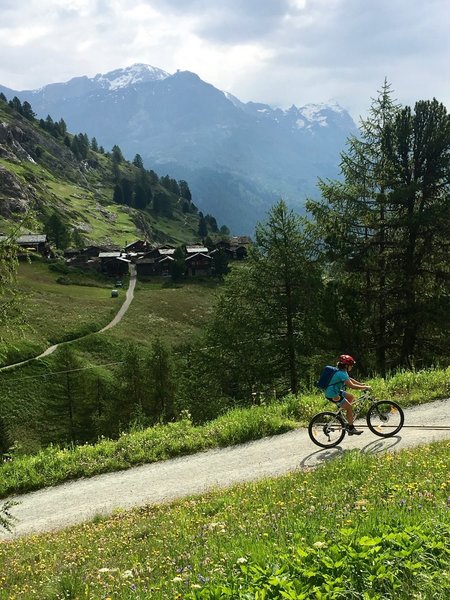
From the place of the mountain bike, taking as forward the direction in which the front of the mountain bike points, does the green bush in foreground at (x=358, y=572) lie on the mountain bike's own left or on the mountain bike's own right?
on the mountain bike's own right

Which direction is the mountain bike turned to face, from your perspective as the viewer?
facing to the right of the viewer

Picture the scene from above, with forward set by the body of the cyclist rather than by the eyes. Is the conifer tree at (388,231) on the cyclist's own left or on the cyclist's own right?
on the cyclist's own left

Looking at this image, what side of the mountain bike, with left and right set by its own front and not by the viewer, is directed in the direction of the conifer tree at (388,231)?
left

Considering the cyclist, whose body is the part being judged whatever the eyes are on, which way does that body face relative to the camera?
to the viewer's right

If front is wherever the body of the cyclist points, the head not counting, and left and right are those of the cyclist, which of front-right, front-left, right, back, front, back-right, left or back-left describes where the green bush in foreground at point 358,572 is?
right
